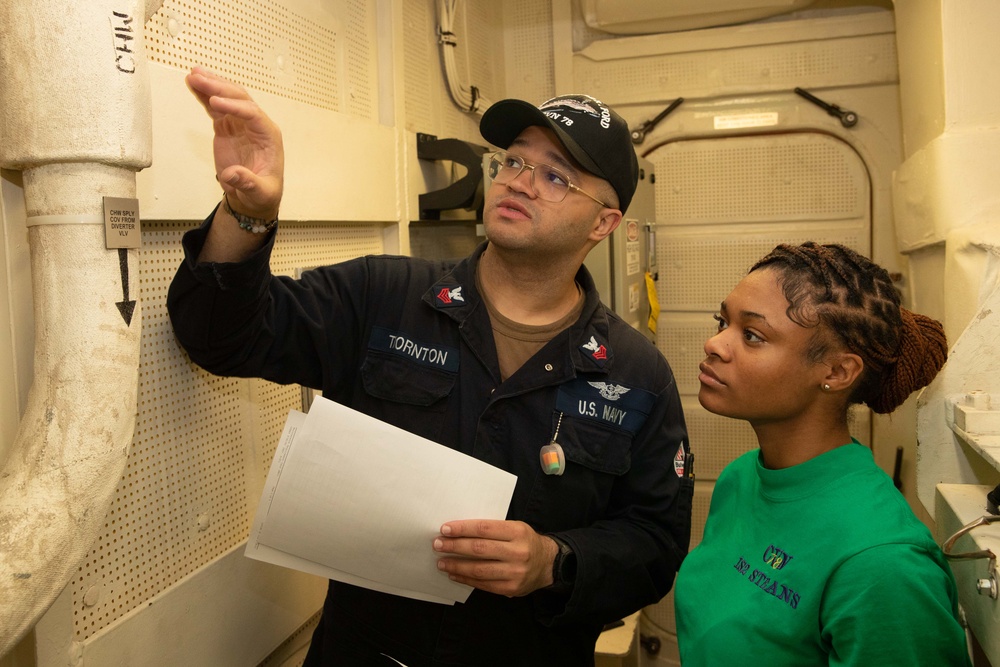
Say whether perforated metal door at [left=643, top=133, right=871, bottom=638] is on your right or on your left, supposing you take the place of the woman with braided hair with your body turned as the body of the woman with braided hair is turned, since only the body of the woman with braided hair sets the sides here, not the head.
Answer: on your right

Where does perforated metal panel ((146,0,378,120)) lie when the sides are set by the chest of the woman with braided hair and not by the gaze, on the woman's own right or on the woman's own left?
on the woman's own right

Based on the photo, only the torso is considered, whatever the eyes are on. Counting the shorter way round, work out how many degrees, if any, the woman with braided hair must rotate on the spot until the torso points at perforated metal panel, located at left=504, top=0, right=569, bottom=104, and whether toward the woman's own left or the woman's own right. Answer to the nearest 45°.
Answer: approximately 90° to the woman's own right

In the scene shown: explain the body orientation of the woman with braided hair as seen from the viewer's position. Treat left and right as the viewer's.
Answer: facing the viewer and to the left of the viewer

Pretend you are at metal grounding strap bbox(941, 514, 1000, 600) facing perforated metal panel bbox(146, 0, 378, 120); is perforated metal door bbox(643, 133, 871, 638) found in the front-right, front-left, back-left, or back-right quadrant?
front-right

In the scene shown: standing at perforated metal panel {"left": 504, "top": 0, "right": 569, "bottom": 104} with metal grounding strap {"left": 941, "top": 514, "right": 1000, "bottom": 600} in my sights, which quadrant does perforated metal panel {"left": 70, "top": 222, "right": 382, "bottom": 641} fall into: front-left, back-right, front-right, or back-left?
front-right

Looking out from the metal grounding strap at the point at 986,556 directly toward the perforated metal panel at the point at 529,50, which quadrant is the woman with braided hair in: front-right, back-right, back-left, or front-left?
front-left
